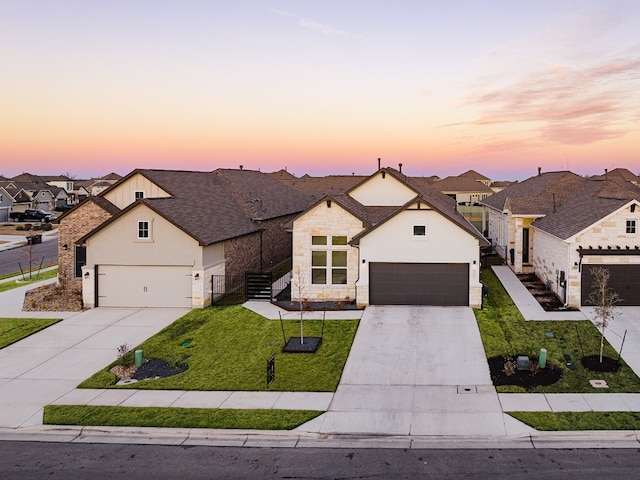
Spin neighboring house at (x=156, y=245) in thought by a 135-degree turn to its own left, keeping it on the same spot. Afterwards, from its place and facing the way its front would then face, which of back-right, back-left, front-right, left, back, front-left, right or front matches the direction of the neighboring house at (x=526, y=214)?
front-right

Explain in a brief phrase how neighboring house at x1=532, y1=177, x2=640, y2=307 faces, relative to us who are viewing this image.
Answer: facing the viewer

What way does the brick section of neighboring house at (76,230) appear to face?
toward the camera

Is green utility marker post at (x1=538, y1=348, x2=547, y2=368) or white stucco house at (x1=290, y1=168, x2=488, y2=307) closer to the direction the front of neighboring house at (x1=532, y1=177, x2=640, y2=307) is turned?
the green utility marker post

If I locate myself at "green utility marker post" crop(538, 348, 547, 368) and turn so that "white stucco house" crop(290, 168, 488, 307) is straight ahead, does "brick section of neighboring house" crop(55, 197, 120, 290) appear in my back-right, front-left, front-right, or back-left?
front-left

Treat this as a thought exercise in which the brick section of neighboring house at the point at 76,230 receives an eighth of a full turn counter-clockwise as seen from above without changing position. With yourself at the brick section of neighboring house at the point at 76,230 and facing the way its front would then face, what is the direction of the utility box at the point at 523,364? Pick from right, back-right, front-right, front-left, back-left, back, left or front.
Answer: front

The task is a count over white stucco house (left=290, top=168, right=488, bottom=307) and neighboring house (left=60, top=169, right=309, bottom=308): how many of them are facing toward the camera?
2

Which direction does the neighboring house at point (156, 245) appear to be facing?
toward the camera

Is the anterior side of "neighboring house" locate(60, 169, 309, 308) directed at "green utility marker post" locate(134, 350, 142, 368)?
yes

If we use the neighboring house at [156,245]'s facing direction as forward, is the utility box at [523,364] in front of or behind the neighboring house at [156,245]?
in front

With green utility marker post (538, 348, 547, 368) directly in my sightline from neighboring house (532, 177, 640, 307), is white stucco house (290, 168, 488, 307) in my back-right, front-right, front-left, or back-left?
front-right
